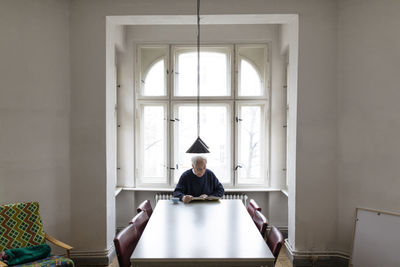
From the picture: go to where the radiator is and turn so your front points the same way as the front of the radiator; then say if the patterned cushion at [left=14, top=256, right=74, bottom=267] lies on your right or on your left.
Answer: on your right

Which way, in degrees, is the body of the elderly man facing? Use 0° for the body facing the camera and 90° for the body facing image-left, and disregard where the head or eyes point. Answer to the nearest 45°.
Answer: approximately 0°

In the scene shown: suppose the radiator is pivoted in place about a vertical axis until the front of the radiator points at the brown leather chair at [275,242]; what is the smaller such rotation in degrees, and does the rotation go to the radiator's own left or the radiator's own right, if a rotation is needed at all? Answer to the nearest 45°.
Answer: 0° — it already faces it

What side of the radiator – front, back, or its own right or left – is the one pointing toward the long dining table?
front

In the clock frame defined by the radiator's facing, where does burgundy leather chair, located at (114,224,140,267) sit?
The burgundy leather chair is roughly at 1 o'clock from the radiator.

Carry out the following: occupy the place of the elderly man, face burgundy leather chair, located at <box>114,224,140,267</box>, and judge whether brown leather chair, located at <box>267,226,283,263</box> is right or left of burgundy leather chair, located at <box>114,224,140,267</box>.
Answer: left

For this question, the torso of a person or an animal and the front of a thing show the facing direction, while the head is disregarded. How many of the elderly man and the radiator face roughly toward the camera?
2

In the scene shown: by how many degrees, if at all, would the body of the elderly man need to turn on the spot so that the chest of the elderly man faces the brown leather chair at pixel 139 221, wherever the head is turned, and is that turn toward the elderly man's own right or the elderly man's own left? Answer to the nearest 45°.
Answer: approximately 45° to the elderly man's own right

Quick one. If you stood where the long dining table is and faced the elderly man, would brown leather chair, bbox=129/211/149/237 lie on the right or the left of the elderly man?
left

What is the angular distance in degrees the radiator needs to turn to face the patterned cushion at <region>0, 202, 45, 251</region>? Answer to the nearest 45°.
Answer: approximately 45° to its right

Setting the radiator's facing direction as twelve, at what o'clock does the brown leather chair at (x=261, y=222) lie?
The brown leather chair is roughly at 12 o'clock from the radiator.
